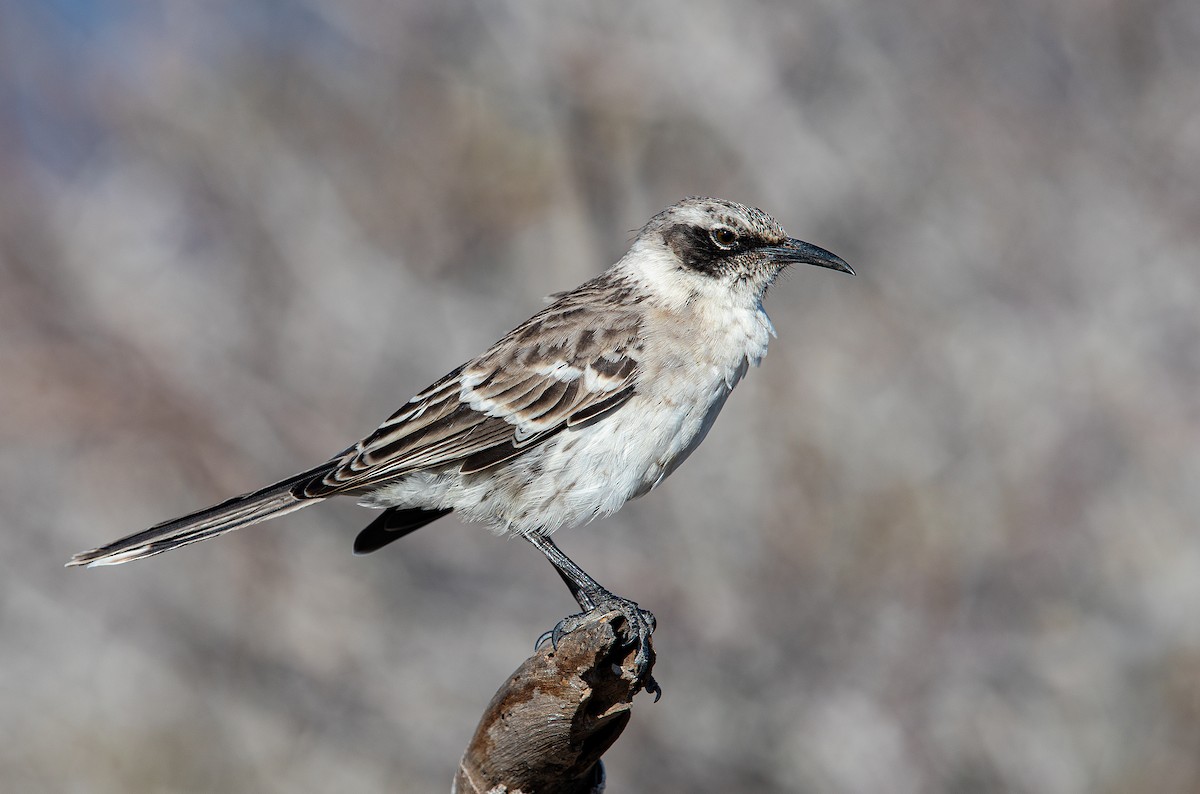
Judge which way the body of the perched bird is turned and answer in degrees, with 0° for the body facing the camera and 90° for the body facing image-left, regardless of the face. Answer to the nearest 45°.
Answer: approximately 270°
